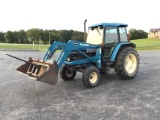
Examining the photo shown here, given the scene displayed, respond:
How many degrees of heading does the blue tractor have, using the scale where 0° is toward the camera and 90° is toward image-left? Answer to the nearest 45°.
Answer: approximately 45°
